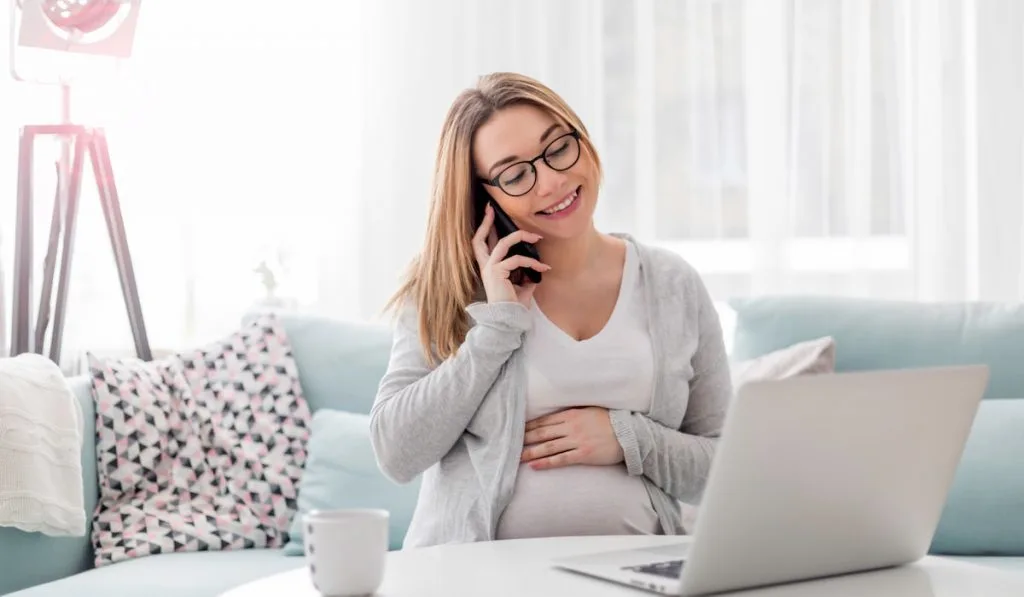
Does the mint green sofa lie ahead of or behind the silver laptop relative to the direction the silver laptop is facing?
ahead

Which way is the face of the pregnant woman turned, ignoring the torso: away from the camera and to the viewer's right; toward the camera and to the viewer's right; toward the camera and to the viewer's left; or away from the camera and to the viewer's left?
toward the camera and to the viewer's right

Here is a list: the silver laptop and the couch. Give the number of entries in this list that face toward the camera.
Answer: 1

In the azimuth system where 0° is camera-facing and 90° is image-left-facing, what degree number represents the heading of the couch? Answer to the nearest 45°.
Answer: approximately 0°

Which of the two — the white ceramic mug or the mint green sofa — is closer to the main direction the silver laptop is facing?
the mint green sofa

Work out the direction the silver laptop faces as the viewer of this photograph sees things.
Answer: facing away from the viewer and to the left of the viewer

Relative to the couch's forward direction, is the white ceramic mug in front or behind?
in front
